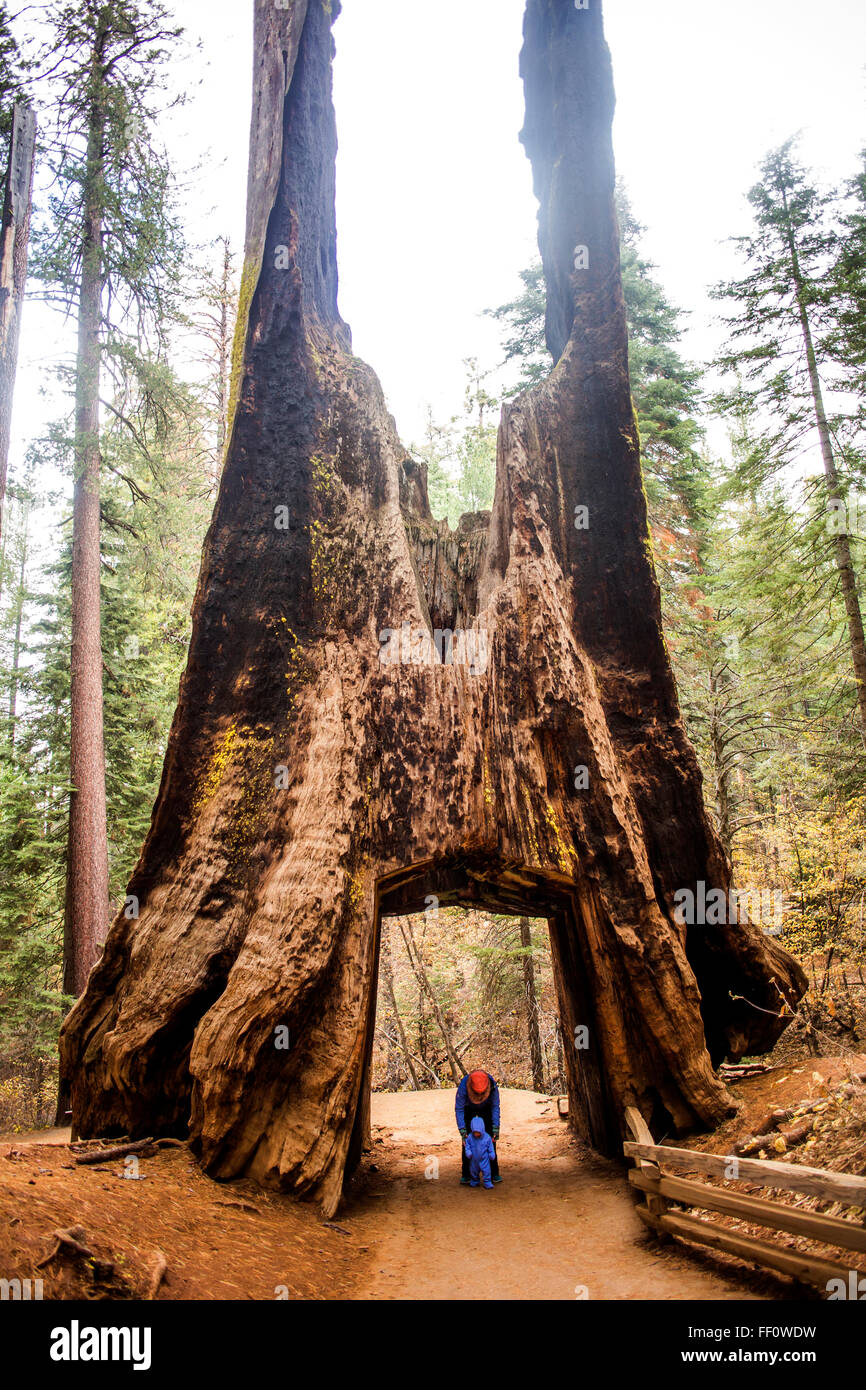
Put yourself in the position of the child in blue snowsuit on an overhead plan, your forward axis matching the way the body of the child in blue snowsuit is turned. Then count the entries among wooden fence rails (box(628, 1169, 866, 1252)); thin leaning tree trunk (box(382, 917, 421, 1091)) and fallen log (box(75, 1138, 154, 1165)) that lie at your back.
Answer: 1

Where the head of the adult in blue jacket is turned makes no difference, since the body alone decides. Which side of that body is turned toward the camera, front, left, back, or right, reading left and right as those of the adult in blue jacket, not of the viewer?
front

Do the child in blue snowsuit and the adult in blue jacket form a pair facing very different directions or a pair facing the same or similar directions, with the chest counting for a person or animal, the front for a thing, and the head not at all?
same or similar directions

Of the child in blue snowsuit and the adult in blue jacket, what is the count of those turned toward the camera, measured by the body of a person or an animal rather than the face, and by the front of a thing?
2

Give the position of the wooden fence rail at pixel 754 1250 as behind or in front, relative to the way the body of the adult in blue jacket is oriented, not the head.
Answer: in front

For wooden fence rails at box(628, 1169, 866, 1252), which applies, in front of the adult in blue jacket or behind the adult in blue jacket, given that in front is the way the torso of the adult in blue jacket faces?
in front

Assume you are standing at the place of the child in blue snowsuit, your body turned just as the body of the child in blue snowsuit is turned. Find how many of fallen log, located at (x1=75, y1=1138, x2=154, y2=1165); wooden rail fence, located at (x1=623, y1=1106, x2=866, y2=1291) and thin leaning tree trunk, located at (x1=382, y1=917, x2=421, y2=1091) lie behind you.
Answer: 1
